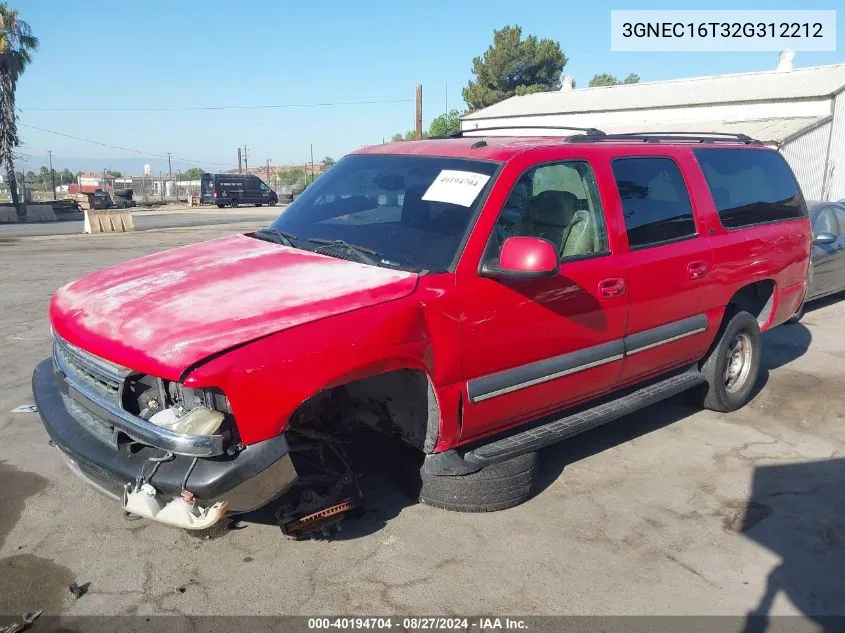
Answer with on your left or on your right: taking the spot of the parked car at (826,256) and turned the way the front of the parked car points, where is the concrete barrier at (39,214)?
on your right

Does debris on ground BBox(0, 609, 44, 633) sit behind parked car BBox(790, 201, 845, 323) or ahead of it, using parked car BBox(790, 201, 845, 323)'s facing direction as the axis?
ahead

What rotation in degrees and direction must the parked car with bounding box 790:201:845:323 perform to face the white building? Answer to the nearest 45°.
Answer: approximately 135° to its right

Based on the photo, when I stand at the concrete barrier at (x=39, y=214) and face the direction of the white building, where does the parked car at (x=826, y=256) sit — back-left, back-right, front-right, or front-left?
front-right

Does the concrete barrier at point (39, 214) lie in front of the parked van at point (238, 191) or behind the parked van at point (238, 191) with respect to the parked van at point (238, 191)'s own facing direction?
behind

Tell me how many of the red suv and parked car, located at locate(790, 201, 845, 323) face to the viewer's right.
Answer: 0

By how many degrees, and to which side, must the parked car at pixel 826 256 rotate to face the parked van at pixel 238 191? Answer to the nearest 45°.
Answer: approximately 90° to its right

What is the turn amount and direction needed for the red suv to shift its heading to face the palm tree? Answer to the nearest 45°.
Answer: approximately 90° to its right

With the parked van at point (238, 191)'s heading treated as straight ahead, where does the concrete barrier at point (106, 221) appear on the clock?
The concrete barrier is roughly at 5 o'clock from the parked van.

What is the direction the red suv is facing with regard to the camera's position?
facing the viewer and to the left of the viewer

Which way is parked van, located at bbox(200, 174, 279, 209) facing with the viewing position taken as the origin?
facing away from the viewer and to the right of the viewer
